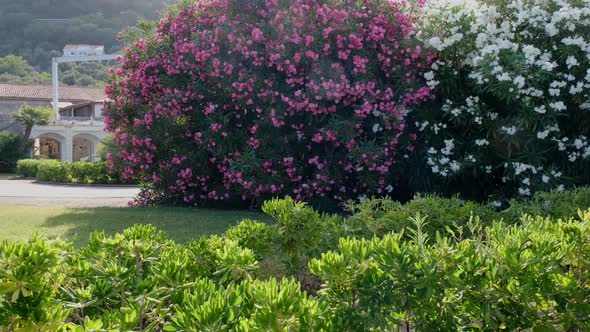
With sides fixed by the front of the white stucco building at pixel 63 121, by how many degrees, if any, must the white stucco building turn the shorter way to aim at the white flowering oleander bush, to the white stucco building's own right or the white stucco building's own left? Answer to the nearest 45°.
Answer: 0° — it already faces it

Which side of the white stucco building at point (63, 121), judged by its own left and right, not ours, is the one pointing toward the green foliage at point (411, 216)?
front

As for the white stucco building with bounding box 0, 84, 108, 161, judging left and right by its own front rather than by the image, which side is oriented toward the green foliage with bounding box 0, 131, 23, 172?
front

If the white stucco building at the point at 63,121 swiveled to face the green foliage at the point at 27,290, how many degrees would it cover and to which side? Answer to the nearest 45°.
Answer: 0° — it already faces it

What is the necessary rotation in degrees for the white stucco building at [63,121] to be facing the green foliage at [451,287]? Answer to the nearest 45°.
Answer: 0° — it already faces it

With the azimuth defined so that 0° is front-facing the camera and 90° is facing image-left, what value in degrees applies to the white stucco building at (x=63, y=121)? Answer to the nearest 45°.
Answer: approximately 0°

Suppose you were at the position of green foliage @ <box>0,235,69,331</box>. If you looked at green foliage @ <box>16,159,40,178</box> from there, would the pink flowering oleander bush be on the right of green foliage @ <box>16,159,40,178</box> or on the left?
right

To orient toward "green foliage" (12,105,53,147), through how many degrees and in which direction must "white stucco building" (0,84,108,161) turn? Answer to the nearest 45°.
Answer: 0° — it already faces it

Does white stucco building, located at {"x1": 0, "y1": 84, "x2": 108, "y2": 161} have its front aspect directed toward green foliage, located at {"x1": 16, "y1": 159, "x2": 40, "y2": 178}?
yes

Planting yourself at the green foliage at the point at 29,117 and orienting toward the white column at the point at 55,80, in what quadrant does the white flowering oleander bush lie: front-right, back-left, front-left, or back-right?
back-right

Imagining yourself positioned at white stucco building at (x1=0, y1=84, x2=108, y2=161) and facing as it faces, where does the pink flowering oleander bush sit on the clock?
The pink flowering oleander bush is roughly at 12 o'clock from the white stucco building.
